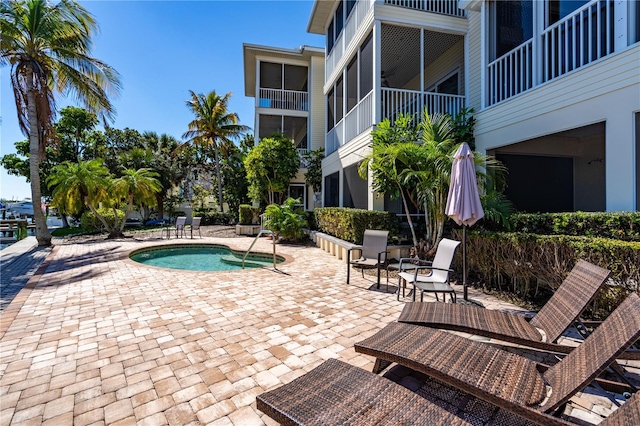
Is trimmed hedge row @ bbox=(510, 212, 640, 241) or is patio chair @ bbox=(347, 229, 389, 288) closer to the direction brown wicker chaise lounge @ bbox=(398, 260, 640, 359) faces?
the patio chair

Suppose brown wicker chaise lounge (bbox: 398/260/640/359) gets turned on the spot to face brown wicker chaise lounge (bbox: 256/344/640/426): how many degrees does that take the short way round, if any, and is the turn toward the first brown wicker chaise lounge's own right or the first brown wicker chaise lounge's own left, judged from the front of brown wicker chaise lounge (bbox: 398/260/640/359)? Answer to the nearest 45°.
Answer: approximately 45° to the first brown wicker chaise lounge's own left

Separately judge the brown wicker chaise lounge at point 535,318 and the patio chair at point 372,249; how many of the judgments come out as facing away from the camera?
0

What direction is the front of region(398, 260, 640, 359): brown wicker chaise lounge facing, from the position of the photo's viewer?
facing to the left of the viewer

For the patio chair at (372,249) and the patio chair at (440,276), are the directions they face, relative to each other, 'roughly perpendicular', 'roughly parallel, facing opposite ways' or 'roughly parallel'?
roughly parallel

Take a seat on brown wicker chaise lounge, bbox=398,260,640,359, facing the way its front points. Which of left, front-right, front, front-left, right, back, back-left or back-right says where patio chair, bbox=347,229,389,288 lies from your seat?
front-right

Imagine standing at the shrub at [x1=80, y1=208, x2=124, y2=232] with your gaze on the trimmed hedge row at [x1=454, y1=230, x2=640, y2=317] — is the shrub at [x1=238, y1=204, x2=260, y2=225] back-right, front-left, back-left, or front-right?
front-left

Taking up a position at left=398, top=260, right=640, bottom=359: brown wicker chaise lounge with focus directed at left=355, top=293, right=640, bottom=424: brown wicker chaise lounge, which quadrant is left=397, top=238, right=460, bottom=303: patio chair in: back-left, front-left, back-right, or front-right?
back-right

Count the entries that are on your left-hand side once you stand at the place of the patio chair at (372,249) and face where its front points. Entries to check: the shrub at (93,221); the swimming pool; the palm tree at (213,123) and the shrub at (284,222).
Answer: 0

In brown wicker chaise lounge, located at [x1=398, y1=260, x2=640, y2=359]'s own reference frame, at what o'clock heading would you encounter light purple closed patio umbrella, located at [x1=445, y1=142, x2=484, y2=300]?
The light purple closed patio umbrella is roughly at 2 o'clock from the brown wicker chaise lounge.

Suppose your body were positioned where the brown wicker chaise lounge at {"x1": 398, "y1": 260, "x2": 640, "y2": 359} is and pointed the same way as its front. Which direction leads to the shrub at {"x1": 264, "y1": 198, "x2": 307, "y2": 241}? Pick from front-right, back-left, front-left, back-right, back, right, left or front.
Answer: front-right

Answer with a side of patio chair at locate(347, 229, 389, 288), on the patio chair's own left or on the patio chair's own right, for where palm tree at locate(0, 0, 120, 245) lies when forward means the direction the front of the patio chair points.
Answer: on the patio chair's own right

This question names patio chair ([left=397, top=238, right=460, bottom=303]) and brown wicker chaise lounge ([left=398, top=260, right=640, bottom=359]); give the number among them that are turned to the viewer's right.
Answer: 0

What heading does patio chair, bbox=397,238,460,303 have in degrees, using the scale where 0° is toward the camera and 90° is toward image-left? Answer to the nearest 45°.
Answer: approximately 45°

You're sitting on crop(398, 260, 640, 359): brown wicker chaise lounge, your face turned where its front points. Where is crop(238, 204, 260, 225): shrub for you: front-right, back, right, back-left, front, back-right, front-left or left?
front-right

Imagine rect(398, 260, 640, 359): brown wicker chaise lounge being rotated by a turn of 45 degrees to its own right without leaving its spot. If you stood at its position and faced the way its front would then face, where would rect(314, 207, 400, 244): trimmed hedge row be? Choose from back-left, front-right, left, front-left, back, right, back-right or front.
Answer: front

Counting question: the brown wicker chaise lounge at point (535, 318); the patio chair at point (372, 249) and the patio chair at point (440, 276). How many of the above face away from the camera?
0

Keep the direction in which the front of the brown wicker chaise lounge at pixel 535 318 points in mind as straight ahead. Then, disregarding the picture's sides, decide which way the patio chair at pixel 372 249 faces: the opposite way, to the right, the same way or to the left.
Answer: to the left

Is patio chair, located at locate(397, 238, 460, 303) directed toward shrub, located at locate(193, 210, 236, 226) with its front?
no

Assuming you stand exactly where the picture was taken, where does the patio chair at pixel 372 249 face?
facing the viewer and to the left of the viewer
